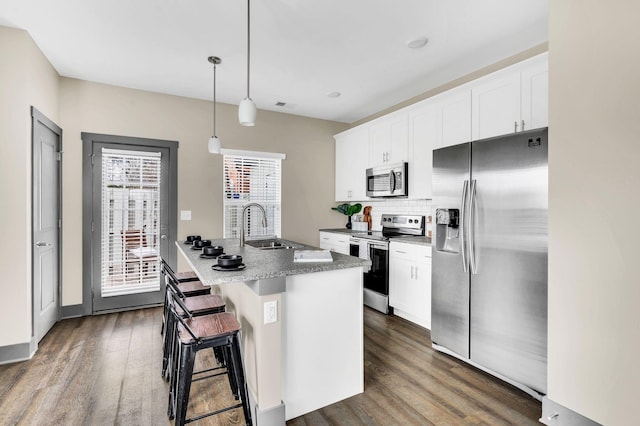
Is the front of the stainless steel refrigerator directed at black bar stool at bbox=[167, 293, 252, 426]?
yes

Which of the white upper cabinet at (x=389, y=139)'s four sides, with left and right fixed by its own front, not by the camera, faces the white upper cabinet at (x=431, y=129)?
left
